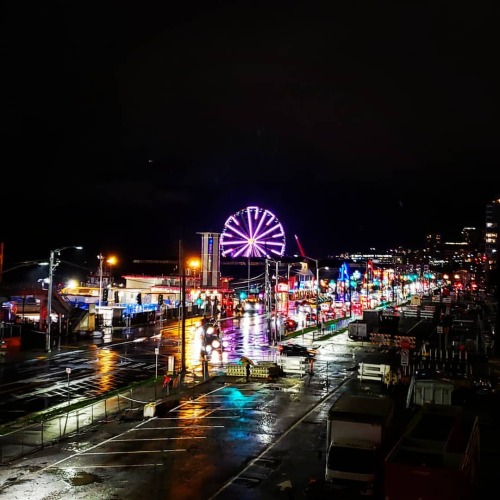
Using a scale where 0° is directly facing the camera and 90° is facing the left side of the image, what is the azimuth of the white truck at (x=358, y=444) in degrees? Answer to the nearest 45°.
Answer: approximately 0°

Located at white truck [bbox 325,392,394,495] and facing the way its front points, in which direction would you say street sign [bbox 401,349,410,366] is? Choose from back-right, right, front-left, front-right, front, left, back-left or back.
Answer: back

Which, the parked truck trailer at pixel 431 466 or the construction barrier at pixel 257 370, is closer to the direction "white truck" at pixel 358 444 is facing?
the parked truck trailer

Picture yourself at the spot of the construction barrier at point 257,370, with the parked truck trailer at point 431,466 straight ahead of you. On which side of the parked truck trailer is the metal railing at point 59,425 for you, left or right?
right
